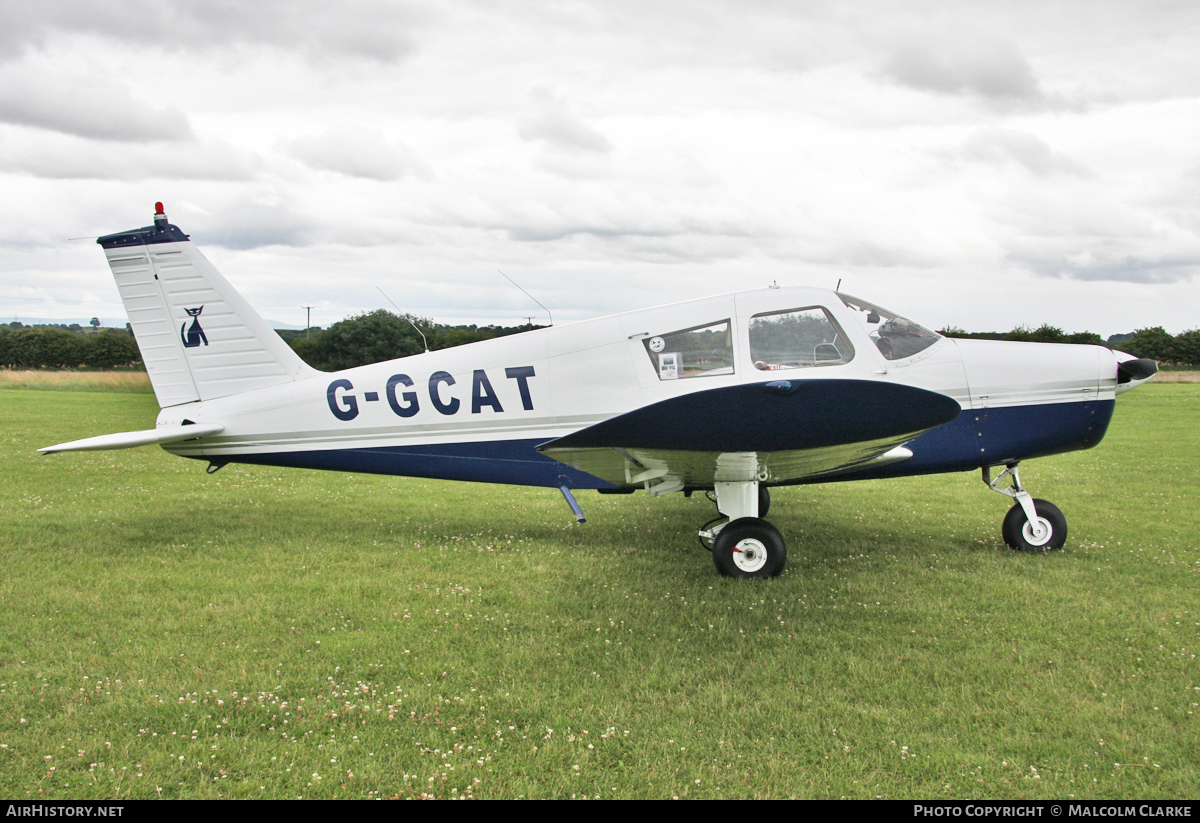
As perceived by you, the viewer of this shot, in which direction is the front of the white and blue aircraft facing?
facing to the right of the viewer
